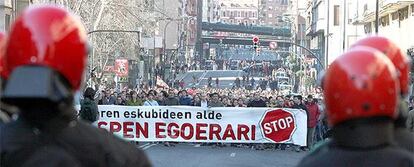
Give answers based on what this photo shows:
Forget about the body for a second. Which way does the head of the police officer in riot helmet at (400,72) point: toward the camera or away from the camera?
away from the camera

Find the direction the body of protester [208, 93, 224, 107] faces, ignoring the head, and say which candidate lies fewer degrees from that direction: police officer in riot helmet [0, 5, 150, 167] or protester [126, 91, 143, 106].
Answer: the police officer in riot helmet

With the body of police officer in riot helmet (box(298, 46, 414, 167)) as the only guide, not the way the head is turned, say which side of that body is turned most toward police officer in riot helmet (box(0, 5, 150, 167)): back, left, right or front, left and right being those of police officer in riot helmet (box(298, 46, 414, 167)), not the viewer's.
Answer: left

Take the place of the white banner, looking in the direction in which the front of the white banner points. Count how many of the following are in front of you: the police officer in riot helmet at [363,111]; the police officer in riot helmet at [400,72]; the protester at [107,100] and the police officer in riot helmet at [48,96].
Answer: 3

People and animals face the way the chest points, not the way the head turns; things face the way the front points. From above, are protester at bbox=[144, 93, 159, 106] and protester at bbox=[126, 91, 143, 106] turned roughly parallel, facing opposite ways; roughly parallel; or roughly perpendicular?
roughly parallel

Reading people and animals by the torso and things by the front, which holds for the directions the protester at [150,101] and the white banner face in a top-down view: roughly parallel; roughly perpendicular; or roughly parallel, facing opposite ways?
roughly parallel

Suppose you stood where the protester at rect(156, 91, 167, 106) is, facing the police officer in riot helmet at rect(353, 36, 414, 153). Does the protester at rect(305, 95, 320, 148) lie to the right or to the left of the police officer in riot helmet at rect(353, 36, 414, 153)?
left

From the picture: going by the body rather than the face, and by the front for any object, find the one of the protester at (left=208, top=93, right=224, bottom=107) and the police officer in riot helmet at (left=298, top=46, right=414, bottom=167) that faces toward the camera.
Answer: the protester

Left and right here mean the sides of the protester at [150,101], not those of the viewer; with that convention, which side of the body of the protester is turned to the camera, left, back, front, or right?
front

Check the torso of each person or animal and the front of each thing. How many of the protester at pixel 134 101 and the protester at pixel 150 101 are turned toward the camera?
2

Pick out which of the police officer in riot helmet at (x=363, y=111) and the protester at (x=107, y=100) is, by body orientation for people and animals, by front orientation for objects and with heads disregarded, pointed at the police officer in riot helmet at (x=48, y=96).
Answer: the protester

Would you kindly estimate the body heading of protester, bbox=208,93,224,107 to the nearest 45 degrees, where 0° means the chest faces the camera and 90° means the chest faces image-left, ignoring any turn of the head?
approximately 0°

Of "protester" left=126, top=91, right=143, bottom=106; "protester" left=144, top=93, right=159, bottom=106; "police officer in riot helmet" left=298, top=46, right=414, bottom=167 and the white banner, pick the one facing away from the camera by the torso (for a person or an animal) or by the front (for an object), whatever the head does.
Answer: the police officer in riot helmet

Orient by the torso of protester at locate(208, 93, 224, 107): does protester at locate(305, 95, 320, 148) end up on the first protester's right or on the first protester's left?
on the first protester's left

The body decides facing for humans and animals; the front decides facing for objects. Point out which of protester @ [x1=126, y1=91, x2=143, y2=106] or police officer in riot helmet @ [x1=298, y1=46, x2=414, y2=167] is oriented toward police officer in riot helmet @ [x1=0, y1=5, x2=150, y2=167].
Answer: the protester

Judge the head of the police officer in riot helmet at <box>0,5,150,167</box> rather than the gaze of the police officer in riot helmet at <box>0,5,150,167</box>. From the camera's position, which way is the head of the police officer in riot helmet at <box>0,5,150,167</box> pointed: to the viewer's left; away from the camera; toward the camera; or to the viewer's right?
away from the camera

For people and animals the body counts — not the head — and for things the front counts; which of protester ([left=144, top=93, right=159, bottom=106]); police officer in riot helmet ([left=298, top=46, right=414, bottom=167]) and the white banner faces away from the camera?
the police officer in riot helmet

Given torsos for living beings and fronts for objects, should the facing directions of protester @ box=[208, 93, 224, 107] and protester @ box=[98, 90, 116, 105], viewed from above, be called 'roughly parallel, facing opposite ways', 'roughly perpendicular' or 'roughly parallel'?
roughly parallel

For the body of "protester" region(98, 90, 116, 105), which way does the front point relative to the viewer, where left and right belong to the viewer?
facing the viewer
